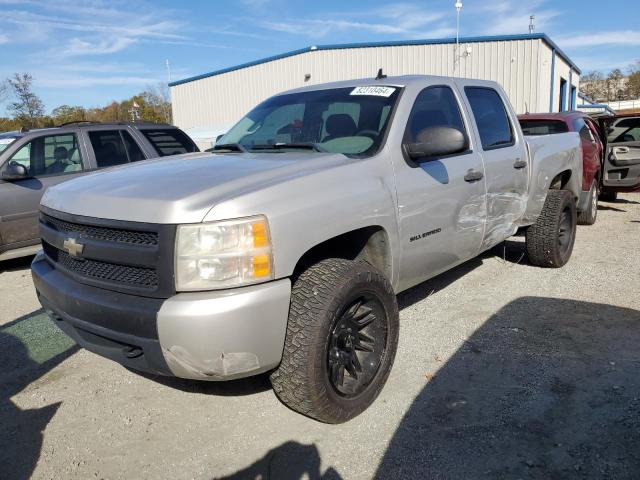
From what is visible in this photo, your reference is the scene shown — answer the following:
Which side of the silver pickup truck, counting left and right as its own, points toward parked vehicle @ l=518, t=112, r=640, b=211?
back

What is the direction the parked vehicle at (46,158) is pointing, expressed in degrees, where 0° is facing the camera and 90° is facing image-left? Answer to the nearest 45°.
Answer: approximately 45°

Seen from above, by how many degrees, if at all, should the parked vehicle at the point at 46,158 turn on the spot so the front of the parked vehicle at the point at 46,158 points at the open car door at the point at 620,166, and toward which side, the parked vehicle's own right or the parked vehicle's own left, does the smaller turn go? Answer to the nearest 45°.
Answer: approximately 135° to the parked vehicle's own left

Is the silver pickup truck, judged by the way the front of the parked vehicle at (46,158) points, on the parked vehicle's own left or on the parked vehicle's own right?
on the parked vehicle's own left

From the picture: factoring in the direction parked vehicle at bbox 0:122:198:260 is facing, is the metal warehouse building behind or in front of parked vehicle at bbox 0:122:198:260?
behind

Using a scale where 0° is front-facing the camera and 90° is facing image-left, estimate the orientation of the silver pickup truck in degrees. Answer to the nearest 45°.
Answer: approximately 45°

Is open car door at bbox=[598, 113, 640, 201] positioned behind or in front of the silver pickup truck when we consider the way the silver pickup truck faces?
behind

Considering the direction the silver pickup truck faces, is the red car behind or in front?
behind

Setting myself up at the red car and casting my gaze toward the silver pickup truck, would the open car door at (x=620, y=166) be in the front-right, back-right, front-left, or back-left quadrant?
back-left
